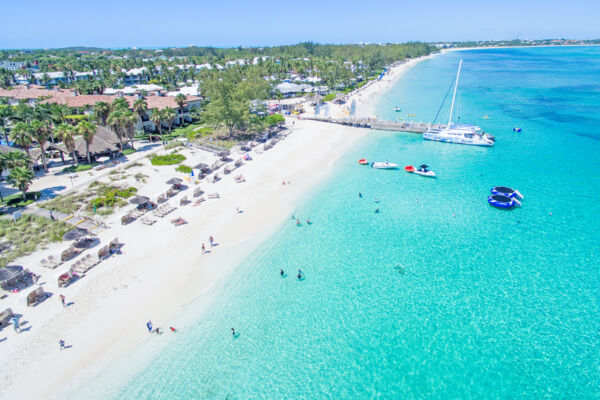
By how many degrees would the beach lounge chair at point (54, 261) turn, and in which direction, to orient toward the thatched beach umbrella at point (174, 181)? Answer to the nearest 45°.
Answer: approximately 90° to its left

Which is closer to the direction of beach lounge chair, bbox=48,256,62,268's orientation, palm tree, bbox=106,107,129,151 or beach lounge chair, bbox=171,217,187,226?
the beach lounge chair

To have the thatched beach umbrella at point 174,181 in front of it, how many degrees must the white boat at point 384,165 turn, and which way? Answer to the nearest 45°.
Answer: approximately 135° to its right

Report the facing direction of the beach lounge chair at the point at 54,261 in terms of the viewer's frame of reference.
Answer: facing the viewer and to the right of the viewer

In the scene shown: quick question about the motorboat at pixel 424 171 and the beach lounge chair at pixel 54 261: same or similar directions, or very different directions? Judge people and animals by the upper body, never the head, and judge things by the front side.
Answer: same or similar directions

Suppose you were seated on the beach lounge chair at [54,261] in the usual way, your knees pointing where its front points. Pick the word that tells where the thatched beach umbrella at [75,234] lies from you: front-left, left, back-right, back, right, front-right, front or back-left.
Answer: left

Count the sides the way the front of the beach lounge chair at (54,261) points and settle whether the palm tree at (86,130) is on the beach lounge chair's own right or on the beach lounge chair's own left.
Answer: on the beach lounge chair's own left

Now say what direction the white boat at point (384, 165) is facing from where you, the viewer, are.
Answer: facing to the right of the viewer

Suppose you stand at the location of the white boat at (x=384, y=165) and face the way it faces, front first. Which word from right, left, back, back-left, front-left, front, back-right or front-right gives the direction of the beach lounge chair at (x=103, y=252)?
back-right

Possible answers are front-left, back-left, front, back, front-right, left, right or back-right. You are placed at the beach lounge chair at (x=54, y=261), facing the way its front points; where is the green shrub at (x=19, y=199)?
back-left
